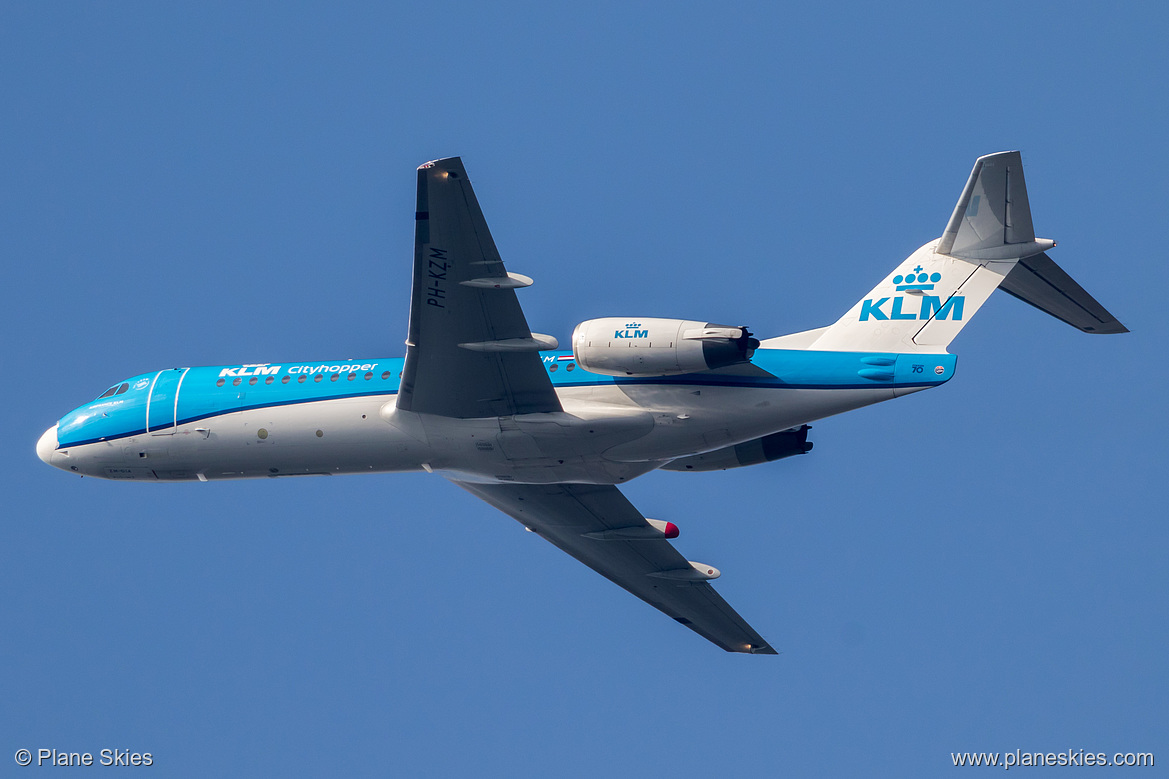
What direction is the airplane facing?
to the viewer's left
